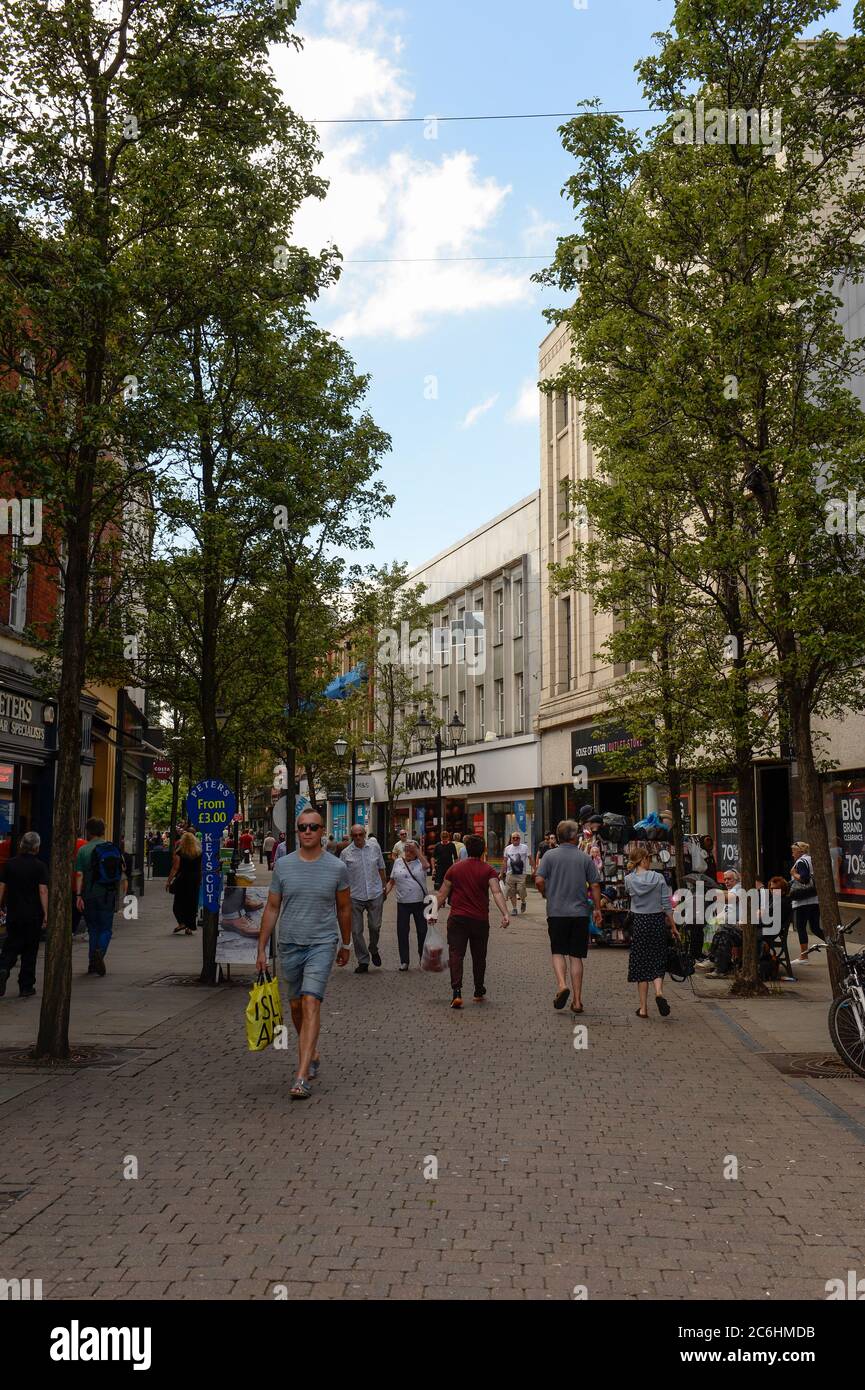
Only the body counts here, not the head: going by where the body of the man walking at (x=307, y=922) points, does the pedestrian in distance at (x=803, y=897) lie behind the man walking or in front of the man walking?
behind

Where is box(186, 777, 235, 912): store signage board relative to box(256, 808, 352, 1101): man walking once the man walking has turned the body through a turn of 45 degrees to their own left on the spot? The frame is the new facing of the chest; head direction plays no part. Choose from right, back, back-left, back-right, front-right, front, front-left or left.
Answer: back-left

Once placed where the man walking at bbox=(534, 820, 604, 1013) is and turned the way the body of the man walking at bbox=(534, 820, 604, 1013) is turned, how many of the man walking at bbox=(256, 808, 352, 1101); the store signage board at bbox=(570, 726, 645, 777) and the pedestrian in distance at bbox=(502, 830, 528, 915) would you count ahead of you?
2

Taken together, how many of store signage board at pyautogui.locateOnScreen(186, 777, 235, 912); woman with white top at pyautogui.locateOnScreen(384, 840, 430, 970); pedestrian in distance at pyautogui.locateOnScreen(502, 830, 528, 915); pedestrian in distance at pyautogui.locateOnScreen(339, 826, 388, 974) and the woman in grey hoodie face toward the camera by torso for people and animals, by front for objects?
4

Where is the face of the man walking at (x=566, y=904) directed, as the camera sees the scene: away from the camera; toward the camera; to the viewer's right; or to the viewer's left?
away from the camera

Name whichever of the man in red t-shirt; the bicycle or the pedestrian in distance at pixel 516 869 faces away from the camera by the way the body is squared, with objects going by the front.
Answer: the man in red t-shirt

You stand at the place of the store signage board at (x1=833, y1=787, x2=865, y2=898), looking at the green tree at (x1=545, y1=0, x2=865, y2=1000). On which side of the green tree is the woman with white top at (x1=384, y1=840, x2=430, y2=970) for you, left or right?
right

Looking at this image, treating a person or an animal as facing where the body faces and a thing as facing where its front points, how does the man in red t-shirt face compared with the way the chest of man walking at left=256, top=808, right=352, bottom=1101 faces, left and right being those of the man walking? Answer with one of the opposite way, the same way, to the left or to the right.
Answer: the opposite way

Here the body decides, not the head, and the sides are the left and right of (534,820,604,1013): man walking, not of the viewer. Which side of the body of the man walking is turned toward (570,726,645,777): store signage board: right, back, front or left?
front

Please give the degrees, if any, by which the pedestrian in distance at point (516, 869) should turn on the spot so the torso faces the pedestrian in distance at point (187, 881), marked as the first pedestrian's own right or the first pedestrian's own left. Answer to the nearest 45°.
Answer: approximately 45° to the first pedestrian's own right

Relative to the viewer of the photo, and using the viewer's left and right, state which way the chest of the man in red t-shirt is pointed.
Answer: facing away from the viewer
